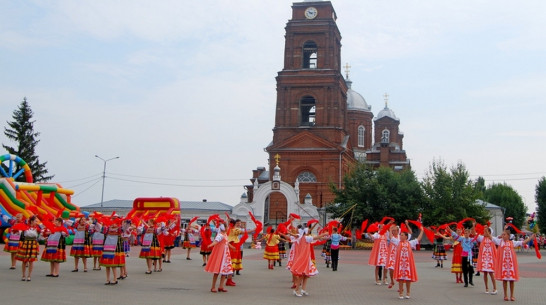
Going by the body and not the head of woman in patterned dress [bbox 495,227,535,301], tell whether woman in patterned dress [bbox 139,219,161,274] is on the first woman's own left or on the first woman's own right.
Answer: on the first woman's own right

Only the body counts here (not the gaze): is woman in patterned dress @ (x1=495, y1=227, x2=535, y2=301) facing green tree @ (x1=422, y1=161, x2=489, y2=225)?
no

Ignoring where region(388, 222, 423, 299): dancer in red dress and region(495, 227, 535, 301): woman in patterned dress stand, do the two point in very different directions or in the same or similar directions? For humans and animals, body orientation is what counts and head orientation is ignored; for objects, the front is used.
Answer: same or similar directions

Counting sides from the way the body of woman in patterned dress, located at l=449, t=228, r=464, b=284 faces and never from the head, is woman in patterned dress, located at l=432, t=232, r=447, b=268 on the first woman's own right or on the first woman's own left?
on the first woman's own right

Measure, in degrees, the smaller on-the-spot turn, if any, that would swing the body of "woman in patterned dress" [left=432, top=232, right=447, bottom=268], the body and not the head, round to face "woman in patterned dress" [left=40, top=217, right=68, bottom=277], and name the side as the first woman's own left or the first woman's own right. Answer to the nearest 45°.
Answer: approximately 45° to the first woman's own right

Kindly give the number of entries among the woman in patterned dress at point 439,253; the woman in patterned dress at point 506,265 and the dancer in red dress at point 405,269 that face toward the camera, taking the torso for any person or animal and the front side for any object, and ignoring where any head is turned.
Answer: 3

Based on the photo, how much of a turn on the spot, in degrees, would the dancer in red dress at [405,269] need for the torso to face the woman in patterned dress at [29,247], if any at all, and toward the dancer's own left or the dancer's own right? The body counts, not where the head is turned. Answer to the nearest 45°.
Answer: approximately 90° to the dancer's own right

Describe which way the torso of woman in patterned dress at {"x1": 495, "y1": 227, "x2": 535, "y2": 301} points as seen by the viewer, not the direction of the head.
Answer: toward the camera

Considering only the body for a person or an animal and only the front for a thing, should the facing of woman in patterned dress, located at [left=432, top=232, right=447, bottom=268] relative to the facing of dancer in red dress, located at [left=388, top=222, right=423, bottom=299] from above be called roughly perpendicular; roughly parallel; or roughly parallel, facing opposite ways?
roughly parallel

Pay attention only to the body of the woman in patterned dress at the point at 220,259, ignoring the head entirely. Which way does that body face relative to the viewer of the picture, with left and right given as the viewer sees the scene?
facing the viewer and to the right of the viewer

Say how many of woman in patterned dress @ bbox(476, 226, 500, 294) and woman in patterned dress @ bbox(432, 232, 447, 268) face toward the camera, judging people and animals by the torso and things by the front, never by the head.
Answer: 2

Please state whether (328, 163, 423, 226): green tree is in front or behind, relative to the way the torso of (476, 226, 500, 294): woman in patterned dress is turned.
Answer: behind

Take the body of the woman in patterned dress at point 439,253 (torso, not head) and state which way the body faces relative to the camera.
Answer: toward the camera

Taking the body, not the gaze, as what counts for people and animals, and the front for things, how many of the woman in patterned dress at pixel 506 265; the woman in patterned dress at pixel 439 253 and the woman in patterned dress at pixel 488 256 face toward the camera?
3

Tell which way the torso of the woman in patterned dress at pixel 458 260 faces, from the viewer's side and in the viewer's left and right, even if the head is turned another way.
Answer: facing the viewer and to the left of the viewer

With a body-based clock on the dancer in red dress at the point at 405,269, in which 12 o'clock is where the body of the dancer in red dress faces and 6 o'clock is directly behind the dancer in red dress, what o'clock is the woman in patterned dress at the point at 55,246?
The woman in patterned dress is roughly at 3 o'clock from the dancer in red dress.

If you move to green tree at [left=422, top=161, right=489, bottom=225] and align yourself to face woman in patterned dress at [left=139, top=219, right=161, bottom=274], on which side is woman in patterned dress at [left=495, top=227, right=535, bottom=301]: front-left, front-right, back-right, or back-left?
front-left

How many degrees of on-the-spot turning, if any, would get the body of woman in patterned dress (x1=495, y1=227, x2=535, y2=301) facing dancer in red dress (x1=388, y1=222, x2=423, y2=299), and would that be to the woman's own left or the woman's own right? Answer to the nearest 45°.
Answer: approximately 45° to the woman's own right
